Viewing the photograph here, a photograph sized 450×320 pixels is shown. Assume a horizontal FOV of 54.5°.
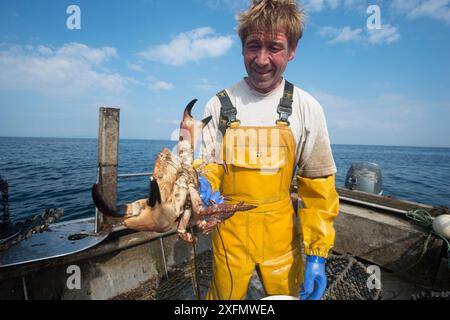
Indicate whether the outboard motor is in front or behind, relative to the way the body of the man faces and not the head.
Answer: behind

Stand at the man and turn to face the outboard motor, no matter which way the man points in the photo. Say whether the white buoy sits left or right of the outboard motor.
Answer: right

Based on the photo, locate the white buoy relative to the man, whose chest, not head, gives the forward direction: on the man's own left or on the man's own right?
on the man's own left

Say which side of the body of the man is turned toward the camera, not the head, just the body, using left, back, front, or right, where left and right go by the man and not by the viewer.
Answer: front

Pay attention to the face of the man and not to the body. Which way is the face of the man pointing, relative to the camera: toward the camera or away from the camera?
toward the camera
